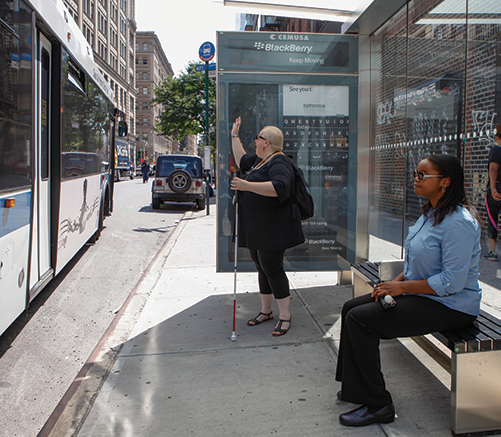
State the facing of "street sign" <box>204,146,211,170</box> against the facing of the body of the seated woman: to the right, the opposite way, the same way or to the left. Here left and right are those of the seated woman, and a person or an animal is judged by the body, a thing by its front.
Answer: to the left

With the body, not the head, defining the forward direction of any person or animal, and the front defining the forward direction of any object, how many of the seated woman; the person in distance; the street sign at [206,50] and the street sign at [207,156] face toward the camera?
2

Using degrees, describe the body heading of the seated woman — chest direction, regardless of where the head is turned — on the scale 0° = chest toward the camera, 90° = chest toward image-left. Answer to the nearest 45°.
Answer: approximately 90°

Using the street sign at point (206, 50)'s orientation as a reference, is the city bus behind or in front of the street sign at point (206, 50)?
in front

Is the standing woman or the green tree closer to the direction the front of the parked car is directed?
the green tree

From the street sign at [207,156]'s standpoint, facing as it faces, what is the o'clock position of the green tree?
The green tree is roughly at 6 o'clock from the street sign.

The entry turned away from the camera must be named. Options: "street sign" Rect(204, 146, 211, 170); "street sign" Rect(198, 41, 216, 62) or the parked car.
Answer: the parked car
